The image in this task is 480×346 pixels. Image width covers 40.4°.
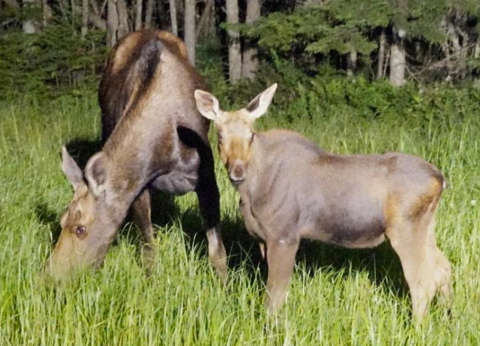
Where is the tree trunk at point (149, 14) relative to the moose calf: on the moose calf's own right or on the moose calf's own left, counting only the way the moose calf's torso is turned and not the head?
on the moose calf's own right

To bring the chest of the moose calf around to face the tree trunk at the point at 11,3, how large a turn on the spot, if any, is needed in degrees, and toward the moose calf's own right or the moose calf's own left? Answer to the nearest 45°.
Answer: approximately 45° to the moose calf's own right

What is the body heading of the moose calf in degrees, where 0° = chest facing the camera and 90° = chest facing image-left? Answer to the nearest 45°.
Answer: approximately 90°

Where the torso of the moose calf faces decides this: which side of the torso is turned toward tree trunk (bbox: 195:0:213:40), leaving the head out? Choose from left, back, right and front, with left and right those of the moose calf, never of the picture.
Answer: right

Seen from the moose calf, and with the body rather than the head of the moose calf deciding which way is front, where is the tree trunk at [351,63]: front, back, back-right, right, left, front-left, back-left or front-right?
right

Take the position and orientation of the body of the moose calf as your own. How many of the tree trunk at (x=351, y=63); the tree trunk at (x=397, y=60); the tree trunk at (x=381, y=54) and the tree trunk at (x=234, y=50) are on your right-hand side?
4

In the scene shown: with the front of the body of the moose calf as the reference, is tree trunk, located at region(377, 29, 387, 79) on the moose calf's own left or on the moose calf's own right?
on the moose calf's own right

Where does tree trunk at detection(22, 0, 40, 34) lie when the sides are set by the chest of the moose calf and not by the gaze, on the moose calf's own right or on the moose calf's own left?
on the moose calf's own right

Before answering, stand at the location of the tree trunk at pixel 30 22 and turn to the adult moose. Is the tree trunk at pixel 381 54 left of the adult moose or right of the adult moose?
left

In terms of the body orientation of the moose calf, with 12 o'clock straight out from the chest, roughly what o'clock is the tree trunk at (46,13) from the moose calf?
The tree trunk is roughly at 2 o'clock from the moose calf.

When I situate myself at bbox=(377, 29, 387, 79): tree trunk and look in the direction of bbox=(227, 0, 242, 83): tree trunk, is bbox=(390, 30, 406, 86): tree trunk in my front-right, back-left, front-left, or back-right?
back-left
